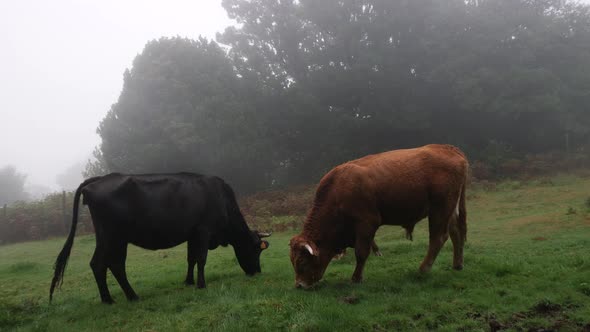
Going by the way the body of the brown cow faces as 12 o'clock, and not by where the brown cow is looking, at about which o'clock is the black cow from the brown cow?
The black cow is roughly at 12 o'clock from the brown cow.

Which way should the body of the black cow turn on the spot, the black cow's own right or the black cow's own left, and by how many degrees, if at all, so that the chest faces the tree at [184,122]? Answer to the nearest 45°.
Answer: approximately 90° to the black cow's own left

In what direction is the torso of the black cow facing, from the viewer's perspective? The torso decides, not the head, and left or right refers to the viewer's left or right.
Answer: facing to the right of the viewer

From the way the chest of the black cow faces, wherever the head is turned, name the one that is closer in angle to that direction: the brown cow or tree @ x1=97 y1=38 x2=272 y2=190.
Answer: the brown cow

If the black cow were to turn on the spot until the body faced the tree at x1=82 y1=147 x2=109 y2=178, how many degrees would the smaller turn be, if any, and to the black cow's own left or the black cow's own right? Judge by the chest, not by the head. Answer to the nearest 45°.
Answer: approximately 90° to the black cow's own left

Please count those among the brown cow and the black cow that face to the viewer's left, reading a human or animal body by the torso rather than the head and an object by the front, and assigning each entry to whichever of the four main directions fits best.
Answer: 1

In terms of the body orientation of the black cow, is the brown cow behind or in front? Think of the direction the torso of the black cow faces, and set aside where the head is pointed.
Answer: in front

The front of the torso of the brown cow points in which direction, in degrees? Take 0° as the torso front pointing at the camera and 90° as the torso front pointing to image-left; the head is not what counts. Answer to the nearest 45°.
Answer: approximately 90°

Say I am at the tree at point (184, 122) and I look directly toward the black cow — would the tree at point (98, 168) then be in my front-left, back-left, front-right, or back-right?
back-right
